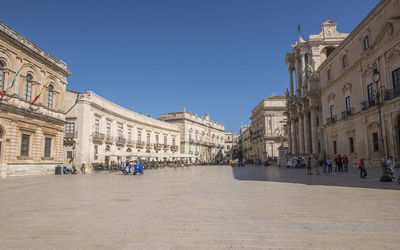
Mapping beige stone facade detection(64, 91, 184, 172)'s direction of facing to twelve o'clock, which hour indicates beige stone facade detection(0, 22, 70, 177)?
beige stone facade detection(0, 22, 70, 177) is roughly at 2 o'clock from beige stone facade detection(64, 91, 184, 172).

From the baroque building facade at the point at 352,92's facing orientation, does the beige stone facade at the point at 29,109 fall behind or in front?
in front

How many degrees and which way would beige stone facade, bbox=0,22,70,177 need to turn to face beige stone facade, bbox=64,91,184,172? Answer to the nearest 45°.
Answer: approximately 90° to its left

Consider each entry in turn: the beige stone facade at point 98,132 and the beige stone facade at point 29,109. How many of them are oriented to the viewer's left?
0

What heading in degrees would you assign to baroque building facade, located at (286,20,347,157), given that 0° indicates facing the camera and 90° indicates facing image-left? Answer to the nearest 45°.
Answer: approximately 45°

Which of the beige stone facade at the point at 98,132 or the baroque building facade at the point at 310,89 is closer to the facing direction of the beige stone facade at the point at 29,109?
the baroque building facade

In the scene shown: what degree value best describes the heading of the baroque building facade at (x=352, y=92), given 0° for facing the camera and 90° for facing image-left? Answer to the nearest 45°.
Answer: approximately 45°

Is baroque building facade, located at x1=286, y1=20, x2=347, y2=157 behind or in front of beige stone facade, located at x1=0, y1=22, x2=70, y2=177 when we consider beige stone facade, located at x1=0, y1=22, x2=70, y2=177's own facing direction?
in front

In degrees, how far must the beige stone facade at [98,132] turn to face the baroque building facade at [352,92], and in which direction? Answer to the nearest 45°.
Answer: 0° — it already faces it

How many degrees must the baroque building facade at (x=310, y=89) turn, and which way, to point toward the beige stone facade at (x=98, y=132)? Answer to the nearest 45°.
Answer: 0° — it already faces it

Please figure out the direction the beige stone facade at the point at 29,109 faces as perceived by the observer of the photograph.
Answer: facing the viewer and to the right of the viewer

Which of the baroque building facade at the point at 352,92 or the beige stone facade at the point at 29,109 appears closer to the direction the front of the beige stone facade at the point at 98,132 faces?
the baroque building facade

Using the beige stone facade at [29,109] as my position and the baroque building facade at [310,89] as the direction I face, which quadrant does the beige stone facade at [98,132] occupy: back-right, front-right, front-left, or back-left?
front-left
